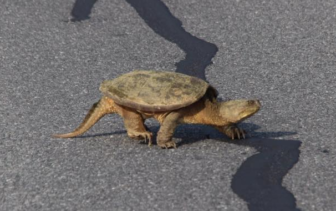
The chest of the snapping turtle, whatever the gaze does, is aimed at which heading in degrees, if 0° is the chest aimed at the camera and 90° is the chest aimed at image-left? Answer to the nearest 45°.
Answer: approximately 270°
